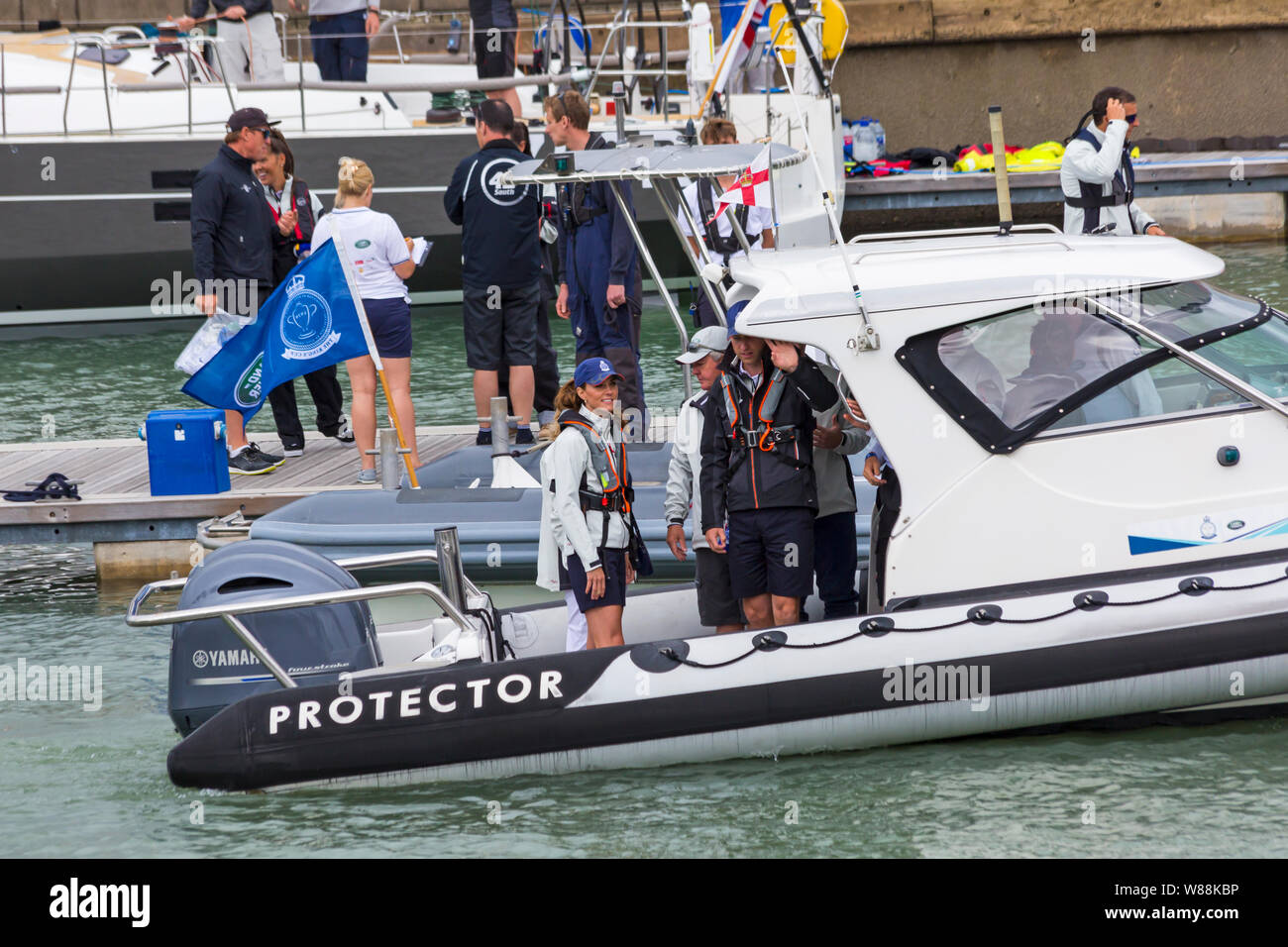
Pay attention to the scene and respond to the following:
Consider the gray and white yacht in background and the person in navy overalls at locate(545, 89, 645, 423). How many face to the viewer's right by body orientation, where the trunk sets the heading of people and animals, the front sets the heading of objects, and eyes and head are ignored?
0

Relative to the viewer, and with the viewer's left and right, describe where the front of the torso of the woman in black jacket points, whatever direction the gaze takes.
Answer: facing the viewer and to the left of the viewer

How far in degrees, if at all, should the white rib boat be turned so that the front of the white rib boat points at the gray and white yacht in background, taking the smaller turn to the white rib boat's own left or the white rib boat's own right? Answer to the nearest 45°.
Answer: approximately 135° to the white rib boat's own left

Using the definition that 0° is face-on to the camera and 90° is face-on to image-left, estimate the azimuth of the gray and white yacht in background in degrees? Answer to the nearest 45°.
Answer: approximately 90°

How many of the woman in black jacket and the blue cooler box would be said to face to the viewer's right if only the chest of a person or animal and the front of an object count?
0

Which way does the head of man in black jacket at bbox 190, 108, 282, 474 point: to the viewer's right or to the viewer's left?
to the viewer's right

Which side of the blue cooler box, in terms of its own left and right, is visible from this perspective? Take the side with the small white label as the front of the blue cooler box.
front

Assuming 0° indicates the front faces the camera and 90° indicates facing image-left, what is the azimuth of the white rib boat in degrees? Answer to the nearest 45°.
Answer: approximately 270°
